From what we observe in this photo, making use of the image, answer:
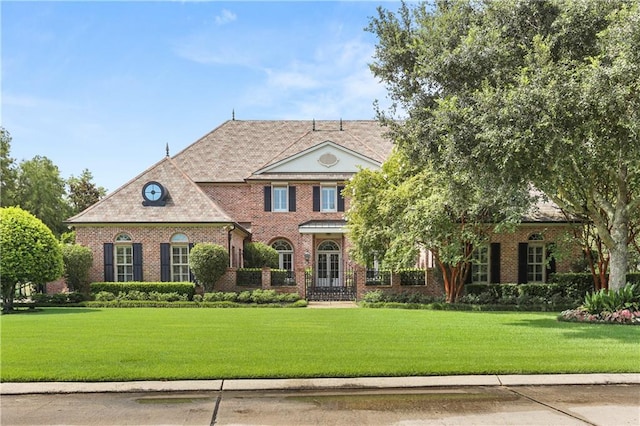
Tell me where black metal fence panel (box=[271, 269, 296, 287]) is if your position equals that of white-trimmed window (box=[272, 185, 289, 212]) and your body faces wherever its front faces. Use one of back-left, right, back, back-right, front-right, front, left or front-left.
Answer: front

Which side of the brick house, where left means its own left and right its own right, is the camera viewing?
front

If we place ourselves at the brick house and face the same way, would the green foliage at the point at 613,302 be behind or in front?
in front

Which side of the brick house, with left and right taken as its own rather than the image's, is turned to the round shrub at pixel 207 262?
front

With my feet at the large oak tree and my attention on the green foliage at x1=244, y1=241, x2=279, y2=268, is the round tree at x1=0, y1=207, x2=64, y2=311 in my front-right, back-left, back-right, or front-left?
front-left

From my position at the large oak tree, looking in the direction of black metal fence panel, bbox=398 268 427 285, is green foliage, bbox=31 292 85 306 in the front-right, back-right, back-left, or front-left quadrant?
front-left

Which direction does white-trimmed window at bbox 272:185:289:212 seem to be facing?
toward the camera
